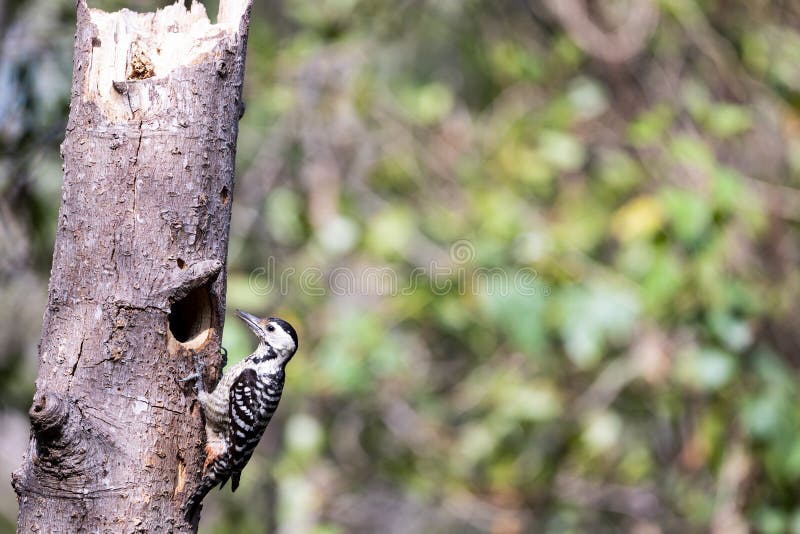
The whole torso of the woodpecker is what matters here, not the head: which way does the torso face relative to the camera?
to the viewer's left
